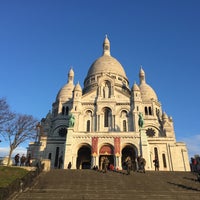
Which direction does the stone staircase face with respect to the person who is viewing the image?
facing the viewer

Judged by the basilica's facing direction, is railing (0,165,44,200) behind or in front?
in front

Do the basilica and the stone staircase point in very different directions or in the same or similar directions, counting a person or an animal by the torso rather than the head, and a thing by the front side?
same or similar directions

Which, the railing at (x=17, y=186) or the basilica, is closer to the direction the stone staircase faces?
the railing

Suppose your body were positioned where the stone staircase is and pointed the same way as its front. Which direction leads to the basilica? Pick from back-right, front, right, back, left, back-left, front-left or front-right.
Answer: back

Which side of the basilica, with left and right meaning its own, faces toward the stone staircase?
front

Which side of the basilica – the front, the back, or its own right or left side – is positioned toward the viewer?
front

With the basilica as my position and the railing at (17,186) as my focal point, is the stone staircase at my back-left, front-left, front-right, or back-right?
front-left

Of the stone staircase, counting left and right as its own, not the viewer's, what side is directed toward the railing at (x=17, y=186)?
right

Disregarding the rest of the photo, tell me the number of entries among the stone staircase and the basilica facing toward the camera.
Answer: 2
